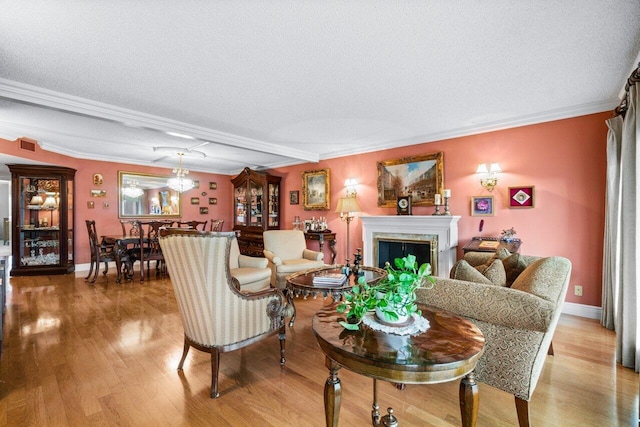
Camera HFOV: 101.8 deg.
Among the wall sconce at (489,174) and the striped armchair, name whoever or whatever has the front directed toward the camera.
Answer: the wall sconce

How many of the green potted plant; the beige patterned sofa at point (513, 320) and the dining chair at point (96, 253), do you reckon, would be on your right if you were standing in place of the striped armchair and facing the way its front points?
2

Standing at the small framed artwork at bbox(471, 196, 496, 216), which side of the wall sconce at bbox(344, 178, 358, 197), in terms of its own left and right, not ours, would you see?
left

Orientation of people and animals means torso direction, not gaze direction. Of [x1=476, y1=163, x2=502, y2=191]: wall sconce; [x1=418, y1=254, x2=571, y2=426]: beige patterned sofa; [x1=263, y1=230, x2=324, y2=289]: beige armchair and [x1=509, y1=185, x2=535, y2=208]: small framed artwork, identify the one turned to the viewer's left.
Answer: the beige patterned sofa

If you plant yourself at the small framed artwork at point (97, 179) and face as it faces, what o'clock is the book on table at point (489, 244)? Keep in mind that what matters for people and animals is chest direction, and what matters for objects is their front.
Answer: The book on table is roughly at 11 o'clock from the small framed artwork.

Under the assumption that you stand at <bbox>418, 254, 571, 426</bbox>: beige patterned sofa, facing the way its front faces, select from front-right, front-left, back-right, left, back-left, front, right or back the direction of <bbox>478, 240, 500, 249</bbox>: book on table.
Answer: right

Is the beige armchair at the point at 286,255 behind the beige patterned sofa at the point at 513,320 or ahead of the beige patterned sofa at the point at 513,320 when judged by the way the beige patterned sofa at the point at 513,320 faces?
ahead

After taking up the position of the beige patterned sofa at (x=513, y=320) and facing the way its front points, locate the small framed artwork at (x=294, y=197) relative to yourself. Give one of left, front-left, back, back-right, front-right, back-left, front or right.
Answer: front-right

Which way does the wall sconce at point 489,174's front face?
toward the camera

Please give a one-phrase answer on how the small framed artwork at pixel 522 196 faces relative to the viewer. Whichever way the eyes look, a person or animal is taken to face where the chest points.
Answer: facing the viewer

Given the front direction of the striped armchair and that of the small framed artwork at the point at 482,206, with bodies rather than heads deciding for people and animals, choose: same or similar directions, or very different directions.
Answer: very different directions

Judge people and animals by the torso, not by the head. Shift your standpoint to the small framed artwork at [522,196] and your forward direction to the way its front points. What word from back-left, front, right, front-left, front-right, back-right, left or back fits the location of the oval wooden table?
front

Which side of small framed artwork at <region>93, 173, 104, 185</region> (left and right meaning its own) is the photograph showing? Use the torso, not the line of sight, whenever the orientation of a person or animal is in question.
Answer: front

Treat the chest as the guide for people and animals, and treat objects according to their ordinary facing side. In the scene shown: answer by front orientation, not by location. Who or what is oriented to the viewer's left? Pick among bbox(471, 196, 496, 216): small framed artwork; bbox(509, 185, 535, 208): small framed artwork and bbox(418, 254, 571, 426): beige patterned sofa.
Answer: the beige patterned sofa

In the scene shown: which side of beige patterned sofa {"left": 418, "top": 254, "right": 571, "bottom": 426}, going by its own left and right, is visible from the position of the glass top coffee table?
front

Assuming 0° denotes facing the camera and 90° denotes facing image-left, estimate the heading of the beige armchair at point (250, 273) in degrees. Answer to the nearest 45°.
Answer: approximately 315°

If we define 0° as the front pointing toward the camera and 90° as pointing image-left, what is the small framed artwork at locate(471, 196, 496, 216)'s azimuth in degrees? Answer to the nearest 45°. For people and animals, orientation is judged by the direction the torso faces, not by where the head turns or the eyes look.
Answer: approximately 0°

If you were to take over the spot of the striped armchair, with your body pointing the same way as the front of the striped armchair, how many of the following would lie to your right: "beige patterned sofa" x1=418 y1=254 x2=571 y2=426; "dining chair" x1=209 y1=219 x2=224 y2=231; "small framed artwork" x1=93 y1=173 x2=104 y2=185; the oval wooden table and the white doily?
3
